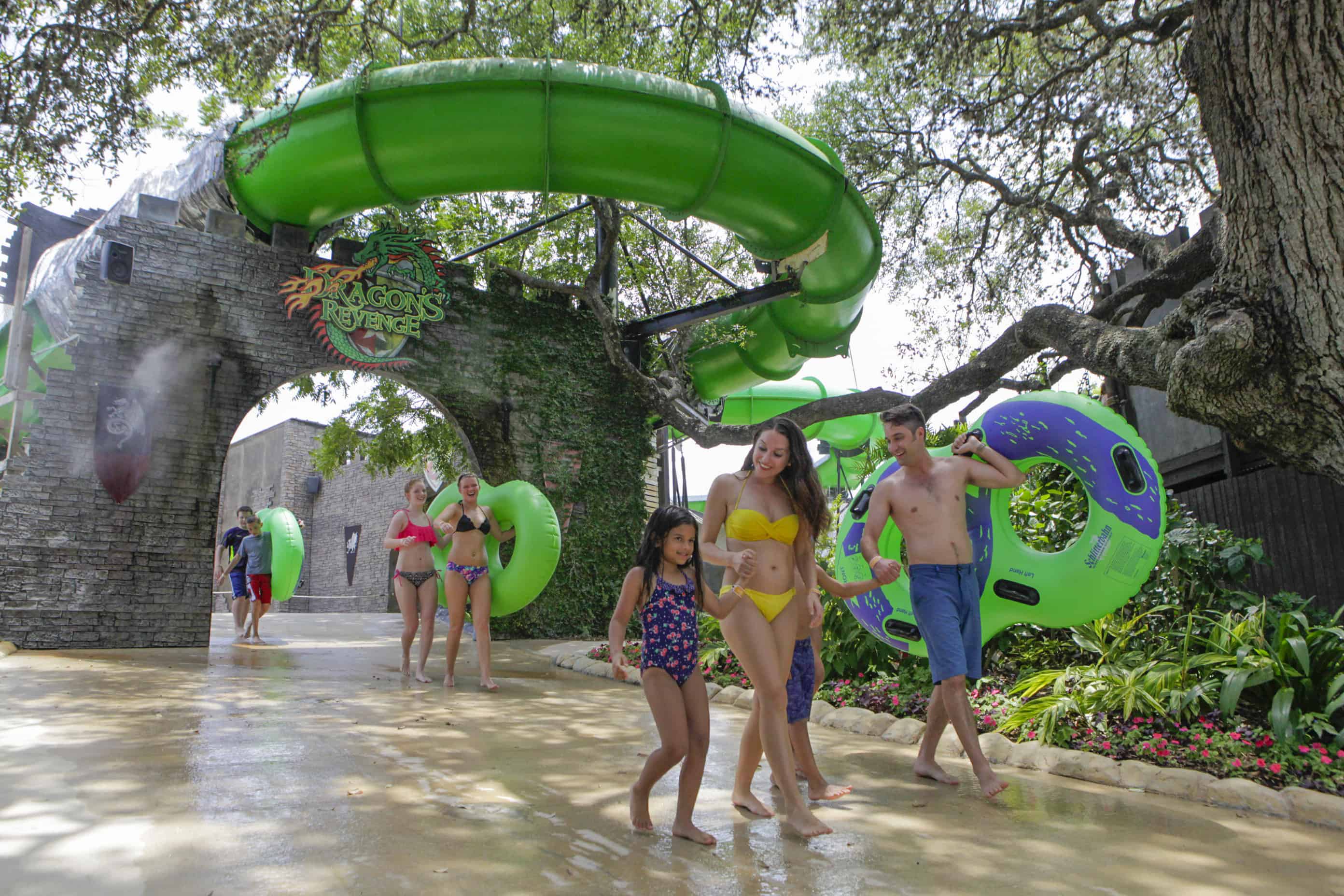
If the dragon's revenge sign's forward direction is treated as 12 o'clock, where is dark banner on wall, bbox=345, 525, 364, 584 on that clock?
The dark banner on wall is roughly at 6 o'clock from the dragon's revenge sign.

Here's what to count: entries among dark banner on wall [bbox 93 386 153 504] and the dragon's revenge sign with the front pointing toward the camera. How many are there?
2

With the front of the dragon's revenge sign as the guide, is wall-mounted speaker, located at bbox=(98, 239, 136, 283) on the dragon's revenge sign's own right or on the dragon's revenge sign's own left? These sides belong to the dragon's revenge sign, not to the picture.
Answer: on the dragon's revenge sign's own right

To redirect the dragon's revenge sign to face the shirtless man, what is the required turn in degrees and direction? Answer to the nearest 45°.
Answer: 0° — it already faces them

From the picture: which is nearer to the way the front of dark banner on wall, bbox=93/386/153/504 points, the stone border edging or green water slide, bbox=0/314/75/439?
the stone border edging

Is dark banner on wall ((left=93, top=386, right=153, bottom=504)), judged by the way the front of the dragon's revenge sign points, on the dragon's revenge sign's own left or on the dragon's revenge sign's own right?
on the dragon's revenge sign's own right

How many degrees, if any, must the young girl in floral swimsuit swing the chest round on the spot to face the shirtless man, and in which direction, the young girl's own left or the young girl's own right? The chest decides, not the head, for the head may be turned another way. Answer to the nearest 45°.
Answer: approximately 90° to the young girl's own left

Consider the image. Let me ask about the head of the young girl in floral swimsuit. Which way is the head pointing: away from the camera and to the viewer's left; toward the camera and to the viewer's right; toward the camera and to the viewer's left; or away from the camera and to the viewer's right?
toward the camera and to the viewer's right

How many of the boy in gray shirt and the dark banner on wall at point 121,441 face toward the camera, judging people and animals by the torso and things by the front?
2

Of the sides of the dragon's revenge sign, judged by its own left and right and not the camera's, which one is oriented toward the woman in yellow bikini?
front

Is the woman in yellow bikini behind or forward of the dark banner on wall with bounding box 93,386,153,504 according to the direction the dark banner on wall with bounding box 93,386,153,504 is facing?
forward

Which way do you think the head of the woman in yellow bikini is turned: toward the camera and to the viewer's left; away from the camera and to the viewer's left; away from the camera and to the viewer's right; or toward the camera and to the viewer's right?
toward the camera and to the viewer's left
